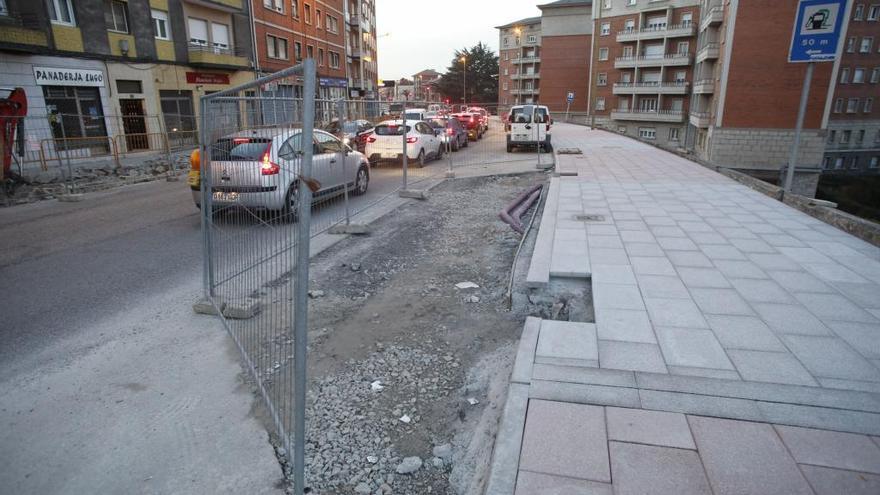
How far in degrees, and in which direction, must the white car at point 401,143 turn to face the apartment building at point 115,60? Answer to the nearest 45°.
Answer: approximately 90° to its left

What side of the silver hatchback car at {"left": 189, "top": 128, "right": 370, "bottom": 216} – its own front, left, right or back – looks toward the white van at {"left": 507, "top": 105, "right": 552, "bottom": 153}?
front

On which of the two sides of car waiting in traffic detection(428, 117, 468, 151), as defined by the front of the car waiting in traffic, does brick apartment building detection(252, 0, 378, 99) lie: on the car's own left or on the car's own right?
on the car's own left

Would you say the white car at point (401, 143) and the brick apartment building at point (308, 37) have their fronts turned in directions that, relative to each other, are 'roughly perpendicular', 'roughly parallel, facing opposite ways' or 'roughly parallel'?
roughly perpendicular

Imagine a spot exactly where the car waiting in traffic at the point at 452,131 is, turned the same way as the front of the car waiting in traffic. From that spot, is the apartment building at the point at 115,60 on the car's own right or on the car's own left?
on the car's own left

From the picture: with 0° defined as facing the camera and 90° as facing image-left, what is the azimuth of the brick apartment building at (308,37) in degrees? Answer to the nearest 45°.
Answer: approximately 315°

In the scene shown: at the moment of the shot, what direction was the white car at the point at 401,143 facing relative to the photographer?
facing away from the viewer and to the right of the viewer

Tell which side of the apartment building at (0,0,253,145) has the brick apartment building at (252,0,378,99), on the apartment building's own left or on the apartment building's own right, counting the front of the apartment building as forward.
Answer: on the apartment building's own left

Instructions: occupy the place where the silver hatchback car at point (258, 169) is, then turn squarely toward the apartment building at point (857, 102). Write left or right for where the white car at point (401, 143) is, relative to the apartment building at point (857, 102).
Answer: left

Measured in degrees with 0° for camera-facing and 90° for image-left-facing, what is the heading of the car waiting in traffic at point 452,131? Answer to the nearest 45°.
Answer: approximately 225°

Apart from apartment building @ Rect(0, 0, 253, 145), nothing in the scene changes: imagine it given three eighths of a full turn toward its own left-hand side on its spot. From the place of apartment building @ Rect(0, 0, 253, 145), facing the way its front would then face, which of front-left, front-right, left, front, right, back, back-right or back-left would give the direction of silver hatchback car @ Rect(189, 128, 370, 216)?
back

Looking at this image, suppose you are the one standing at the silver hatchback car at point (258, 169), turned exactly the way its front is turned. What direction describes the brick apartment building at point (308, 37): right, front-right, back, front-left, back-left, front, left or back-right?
front-left

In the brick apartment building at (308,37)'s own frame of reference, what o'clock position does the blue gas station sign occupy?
The blue gas station sign is roughly at 1 o'clock from the brick apartment building.

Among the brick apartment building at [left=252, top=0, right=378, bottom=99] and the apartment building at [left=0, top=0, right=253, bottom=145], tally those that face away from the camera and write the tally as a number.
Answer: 0
